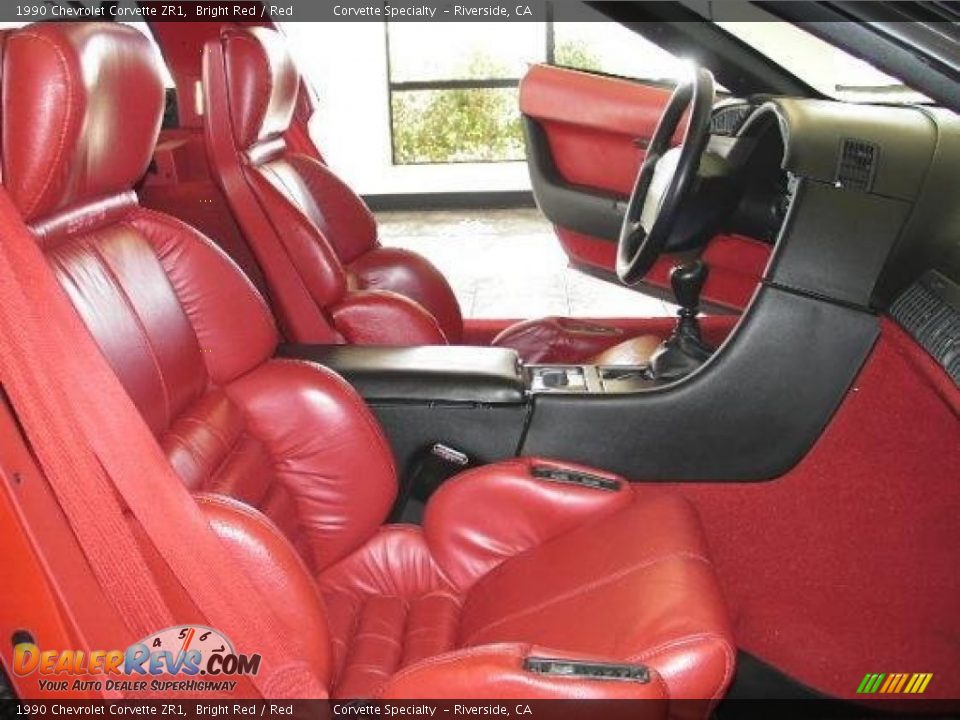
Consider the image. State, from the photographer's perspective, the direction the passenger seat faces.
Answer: facing to the right of the viewer

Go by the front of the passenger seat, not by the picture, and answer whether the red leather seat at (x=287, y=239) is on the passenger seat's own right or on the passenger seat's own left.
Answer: on the passenger seat's own left
